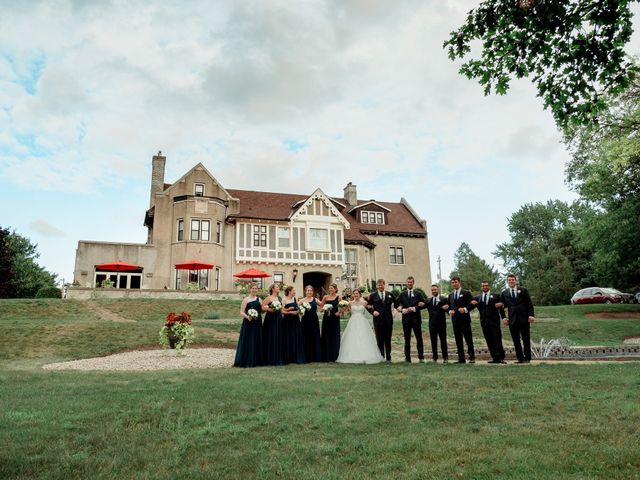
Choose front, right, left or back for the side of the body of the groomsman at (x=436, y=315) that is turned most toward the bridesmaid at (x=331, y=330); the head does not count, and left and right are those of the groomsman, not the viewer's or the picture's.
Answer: right

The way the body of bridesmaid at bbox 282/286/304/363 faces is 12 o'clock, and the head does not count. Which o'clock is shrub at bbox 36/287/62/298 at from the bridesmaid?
The shrub is roughly at 6 o'clock from the bridesmaid.

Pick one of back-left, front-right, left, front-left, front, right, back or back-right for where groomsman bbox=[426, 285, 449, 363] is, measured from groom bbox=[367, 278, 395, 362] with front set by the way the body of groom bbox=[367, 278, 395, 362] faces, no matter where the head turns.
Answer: left

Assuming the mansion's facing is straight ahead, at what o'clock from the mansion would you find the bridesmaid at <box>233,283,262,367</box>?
The bridesmaid is roughly at 12 o'clock from the mansion.

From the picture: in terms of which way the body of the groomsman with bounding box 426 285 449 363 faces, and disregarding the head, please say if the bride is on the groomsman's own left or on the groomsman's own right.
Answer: on the groomsman's own right

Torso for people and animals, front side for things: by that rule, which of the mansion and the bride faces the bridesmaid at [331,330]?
the mansion

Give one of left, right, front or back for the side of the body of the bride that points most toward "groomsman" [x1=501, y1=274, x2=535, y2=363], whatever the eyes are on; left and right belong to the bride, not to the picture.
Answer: left

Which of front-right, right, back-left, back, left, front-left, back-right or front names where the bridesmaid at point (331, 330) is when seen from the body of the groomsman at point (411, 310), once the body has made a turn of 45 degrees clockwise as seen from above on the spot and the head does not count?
front-right

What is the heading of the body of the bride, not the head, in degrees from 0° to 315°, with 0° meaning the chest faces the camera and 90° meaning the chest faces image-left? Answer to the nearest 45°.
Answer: approximately 0°

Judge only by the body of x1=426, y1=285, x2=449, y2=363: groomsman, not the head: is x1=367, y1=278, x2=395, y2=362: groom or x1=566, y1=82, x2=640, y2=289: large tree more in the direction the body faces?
the groom

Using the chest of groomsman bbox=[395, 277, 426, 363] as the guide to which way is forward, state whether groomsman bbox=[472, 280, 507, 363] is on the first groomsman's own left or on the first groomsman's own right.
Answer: on the first groomsman's own left

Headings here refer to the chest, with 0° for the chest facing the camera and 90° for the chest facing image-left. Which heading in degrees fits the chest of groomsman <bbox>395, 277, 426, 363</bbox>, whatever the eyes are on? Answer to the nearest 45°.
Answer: approximately 0°
